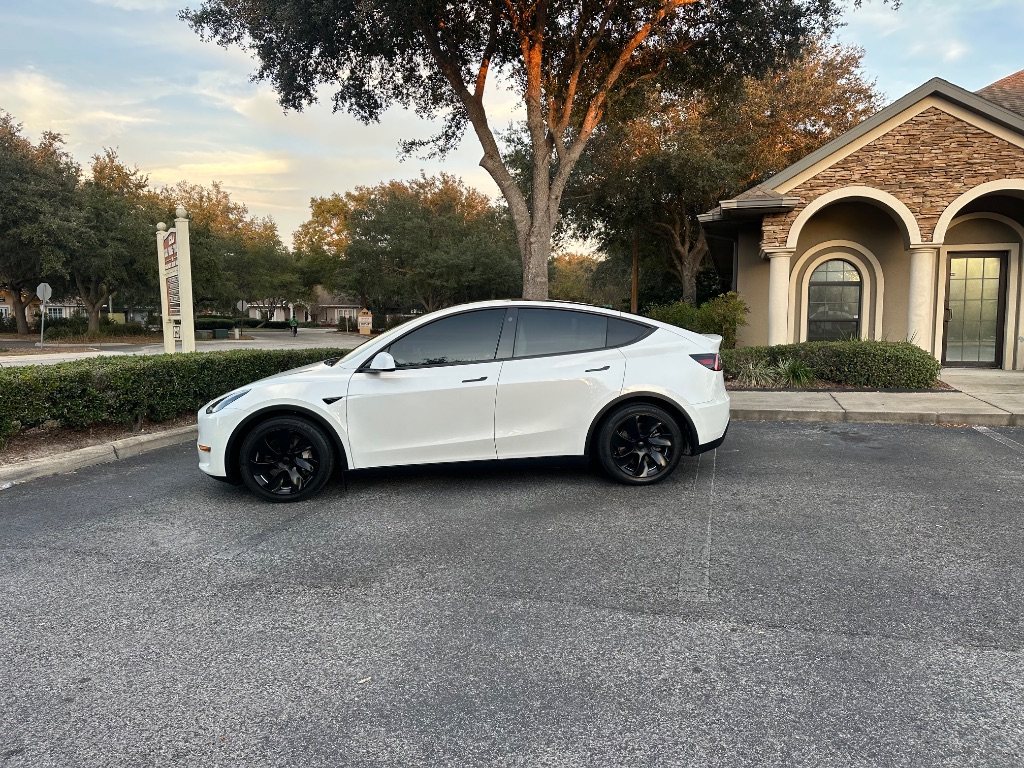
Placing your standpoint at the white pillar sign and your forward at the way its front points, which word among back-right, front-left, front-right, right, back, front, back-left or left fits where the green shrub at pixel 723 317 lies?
back-left

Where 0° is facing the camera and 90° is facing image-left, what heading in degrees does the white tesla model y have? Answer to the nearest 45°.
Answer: approximately 90°

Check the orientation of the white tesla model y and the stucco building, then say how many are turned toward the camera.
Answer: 1

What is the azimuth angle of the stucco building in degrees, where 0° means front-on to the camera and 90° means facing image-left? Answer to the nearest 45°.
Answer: approximately 0°

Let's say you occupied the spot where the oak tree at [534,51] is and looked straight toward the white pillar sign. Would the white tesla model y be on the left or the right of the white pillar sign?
left

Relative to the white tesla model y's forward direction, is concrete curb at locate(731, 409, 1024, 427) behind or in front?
behind

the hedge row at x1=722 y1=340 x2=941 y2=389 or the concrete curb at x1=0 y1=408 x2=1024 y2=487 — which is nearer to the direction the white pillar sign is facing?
the concrete curb

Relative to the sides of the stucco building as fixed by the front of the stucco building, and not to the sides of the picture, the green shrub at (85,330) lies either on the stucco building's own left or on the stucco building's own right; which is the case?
on the stucco building's own right

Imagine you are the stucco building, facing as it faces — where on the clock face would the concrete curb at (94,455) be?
The concrete curb is roughly at 1 o'clock from the stucco building.
